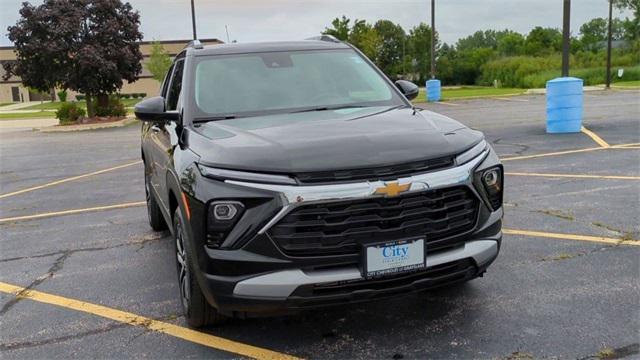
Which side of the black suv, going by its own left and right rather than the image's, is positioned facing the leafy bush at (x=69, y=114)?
back

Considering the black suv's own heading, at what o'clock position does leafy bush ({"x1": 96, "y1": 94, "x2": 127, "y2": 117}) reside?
The leafy bush is roughly at 7 o'clock from the black suv.

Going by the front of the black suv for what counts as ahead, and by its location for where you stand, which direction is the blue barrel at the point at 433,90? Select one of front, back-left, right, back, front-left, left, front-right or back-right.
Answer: back-left

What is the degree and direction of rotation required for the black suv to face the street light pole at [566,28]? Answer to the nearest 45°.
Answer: approximately 90° to its left

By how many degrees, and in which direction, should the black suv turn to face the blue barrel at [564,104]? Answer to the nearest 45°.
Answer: approximately 90° to its left

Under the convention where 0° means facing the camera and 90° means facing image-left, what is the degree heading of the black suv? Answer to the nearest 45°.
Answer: approximately 315°
